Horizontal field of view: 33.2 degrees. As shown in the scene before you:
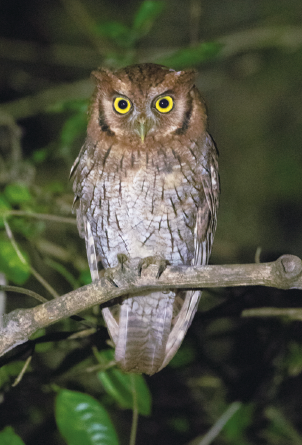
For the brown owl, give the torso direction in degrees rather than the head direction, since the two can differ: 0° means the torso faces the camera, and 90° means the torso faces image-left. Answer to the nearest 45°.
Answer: approximately 0°
